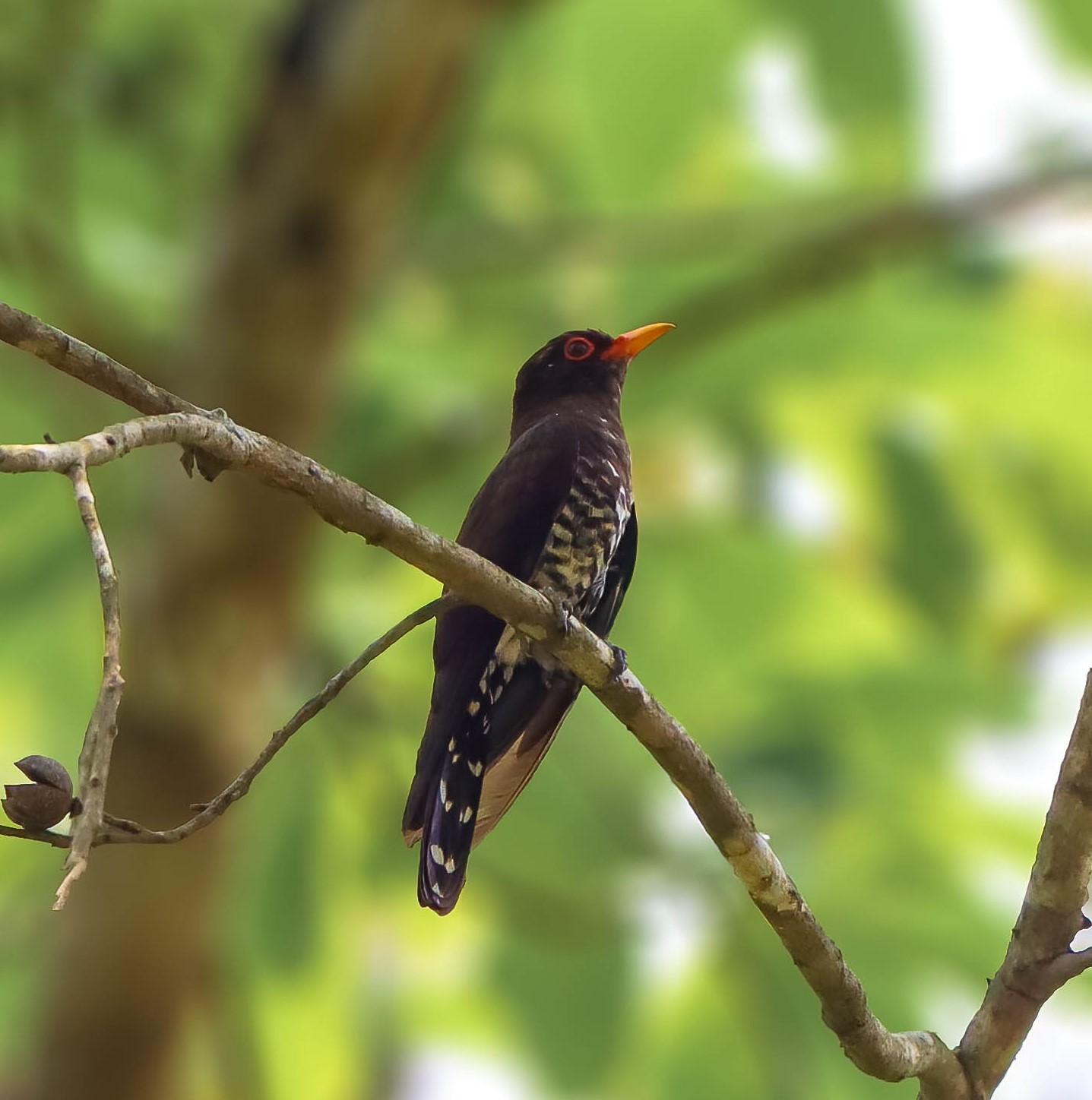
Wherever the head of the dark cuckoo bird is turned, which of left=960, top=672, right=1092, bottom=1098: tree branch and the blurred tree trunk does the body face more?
the tree branch
